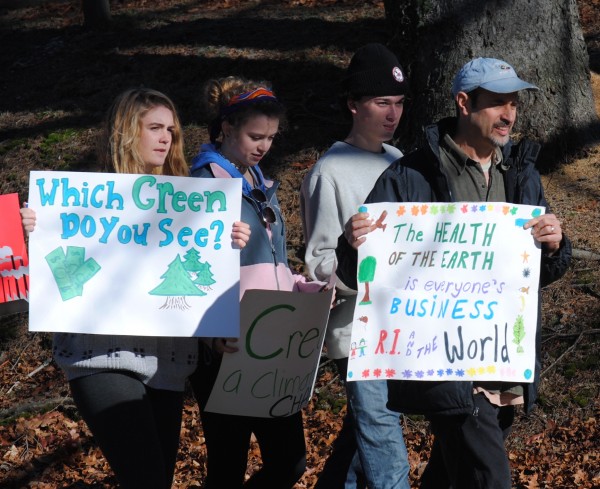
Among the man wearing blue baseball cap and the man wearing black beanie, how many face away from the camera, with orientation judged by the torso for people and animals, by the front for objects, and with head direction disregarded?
0
